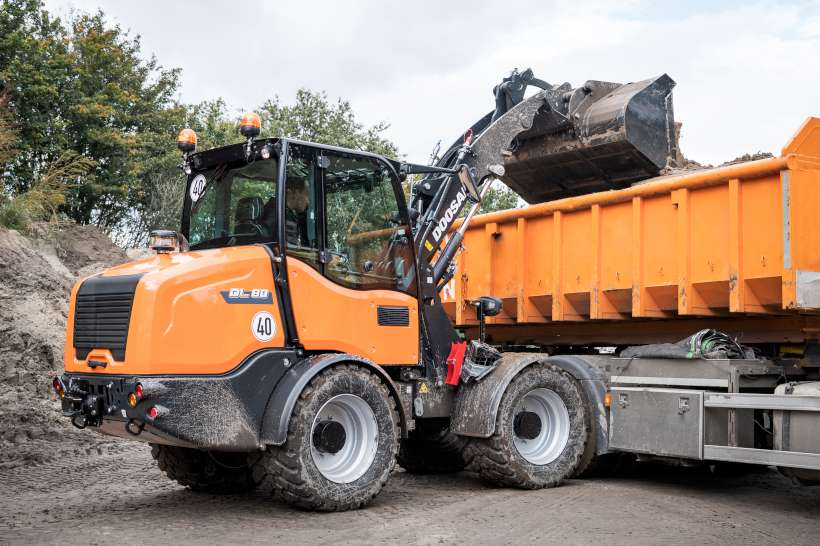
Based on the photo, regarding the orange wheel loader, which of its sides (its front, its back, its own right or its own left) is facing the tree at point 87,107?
left

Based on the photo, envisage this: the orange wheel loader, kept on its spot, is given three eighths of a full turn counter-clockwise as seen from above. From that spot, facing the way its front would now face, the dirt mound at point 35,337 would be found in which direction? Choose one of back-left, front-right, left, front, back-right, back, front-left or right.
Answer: front-right

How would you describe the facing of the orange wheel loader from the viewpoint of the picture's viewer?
facing away from the viewer and to the right of the viewer
